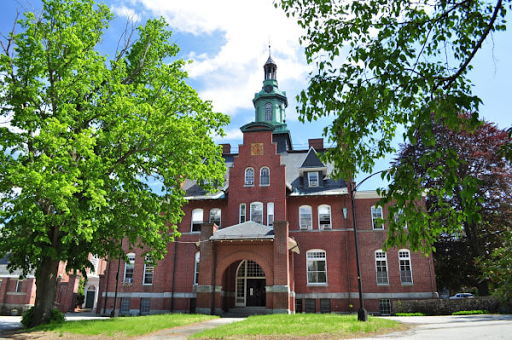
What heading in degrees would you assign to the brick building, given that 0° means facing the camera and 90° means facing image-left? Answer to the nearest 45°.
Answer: approximately 0°

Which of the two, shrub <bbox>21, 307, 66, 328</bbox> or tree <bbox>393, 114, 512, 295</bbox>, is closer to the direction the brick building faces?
the shrub

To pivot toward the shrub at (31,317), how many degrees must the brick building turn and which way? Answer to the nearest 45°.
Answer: approximately 45° to its right

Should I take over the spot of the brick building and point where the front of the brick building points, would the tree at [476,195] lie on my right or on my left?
on my left

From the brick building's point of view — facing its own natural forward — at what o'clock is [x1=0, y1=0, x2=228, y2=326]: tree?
The tree is roughly at 1 o'clock from the brick building.
